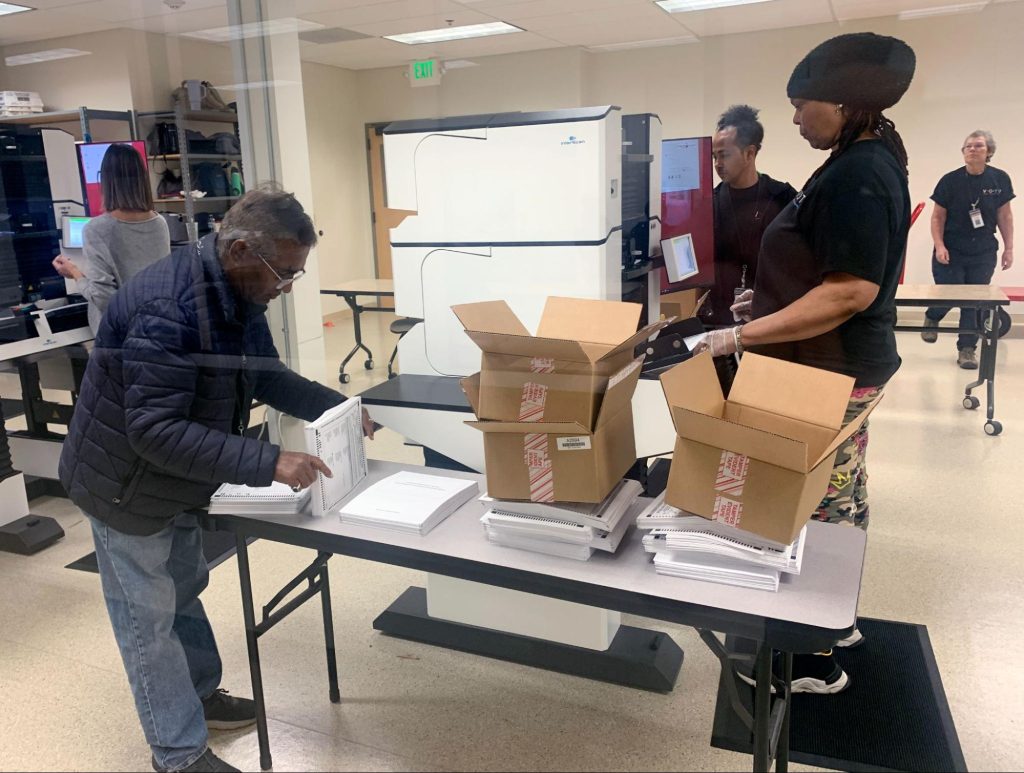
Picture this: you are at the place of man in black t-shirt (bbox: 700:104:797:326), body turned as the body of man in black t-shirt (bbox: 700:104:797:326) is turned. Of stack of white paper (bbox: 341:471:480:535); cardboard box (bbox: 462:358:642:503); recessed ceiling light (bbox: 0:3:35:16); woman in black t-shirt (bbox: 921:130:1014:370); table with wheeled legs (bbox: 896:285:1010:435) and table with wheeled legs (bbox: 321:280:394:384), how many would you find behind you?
2

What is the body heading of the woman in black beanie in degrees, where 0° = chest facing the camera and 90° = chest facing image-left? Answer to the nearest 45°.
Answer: approximately 90°

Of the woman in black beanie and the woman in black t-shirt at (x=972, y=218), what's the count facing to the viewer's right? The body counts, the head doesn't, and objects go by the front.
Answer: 0

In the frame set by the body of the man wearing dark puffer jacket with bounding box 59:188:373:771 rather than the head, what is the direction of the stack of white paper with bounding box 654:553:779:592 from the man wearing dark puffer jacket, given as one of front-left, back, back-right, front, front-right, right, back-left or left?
front-right

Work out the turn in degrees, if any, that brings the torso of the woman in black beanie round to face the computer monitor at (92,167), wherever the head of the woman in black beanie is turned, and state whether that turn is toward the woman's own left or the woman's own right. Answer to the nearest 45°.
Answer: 0° — they already face it

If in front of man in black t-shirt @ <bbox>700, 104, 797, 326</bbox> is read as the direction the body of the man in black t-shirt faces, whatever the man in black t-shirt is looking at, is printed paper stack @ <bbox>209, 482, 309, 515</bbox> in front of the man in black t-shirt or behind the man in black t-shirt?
in front

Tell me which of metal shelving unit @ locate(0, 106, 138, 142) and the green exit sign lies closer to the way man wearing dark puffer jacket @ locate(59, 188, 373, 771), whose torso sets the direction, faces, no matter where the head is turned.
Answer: the green exit sign

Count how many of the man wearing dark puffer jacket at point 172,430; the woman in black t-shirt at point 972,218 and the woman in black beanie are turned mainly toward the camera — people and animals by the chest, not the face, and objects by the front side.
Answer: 1

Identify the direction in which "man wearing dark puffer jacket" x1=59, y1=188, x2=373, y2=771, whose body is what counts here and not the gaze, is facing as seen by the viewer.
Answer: to the viewer's right

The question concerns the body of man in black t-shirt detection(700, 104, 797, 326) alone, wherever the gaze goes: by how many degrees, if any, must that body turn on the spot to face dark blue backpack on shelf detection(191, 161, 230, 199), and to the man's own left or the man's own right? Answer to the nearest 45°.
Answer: approximately 45° to the man's own right

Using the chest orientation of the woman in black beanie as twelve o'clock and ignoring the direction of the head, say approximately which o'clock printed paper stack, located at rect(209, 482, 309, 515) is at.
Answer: The printed paper stack is roughly at 11 o'clock from the woman in black beanie.

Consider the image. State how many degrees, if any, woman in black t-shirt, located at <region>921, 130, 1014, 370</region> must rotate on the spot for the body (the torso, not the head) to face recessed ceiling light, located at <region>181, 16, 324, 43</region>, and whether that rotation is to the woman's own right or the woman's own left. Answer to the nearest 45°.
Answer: approximately 90° to the woman's own right

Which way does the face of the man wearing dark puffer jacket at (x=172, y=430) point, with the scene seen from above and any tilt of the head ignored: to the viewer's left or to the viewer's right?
to the viewer's right

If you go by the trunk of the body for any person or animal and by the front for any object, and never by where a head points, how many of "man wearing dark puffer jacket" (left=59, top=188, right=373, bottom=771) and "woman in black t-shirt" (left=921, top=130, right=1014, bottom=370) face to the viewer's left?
0

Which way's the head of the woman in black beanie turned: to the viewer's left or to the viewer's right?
to the viewer's left

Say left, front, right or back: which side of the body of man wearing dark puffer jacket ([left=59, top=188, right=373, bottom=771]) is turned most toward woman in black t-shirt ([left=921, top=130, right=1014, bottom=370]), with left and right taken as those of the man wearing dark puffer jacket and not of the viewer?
front

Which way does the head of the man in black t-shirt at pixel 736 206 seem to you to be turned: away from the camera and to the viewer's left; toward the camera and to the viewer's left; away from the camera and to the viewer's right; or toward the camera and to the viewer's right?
toward the camera and to the viewer's left
